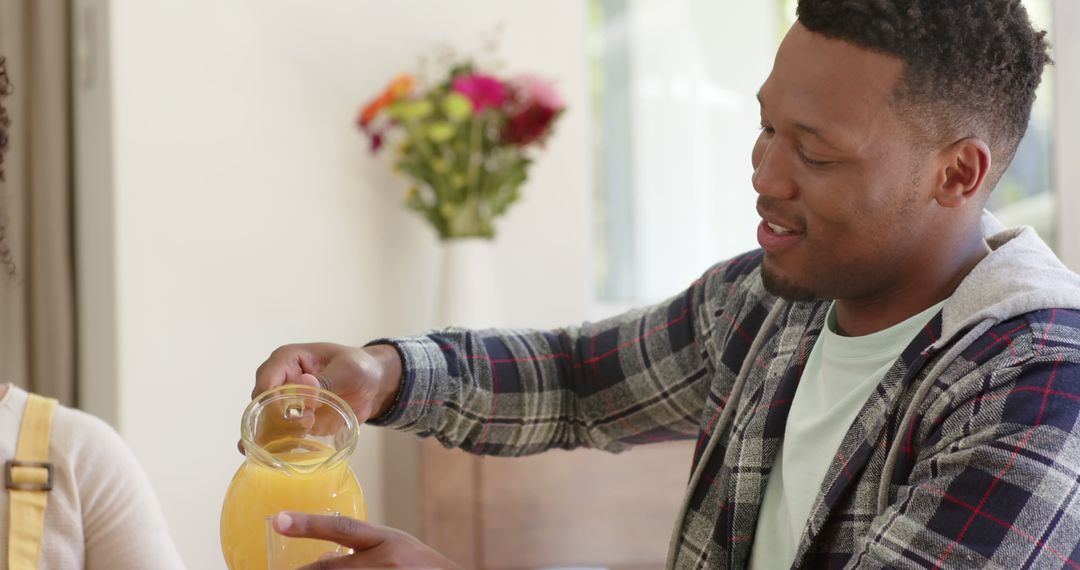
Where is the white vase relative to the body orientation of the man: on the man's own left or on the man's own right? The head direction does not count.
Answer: on the man's own right

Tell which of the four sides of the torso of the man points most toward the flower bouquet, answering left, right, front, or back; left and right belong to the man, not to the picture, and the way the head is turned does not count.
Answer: right

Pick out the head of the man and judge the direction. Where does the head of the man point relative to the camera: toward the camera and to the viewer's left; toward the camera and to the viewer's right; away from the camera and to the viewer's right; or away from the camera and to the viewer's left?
toward the camera and to the viewer's left

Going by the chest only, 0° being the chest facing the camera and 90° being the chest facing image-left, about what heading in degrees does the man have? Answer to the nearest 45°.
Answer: approximately 45°

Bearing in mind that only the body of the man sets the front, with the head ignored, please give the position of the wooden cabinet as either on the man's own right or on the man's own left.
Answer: on the man's own right

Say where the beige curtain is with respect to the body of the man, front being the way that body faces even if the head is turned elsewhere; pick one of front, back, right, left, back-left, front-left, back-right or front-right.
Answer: right
